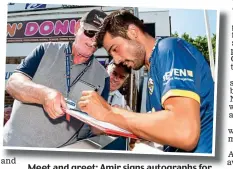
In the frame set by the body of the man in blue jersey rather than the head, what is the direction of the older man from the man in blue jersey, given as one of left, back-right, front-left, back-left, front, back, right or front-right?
front

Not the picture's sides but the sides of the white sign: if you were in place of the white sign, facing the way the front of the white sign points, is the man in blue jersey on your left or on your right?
on your left

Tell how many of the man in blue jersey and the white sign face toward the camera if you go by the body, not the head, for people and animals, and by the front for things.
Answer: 1

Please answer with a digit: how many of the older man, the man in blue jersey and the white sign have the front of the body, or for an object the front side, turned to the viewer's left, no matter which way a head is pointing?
1

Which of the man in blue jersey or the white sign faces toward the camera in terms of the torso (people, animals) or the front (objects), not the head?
the white sign

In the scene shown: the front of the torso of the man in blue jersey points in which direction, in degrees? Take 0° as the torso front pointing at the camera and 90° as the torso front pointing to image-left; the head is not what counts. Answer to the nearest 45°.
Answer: approximately 90°

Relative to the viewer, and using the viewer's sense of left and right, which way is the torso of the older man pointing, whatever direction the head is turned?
facing the viewer and to the right of the viewer

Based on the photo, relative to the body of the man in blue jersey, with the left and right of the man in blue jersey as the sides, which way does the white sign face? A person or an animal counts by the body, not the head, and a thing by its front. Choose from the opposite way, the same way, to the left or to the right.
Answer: to the left

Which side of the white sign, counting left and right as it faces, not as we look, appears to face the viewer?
front

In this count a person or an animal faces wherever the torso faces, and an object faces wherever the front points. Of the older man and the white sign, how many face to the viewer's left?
0
